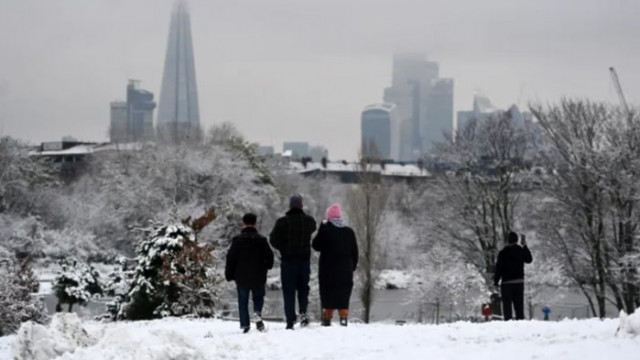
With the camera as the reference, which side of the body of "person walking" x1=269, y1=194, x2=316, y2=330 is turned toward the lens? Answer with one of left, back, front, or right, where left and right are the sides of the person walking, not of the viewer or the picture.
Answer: back

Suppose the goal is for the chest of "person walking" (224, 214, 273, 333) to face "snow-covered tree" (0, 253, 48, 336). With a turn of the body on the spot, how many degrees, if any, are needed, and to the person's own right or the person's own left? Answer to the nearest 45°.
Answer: approximately 45° to the person's own left

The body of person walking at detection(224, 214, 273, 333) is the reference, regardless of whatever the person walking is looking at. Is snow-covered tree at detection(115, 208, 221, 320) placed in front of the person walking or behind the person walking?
in front

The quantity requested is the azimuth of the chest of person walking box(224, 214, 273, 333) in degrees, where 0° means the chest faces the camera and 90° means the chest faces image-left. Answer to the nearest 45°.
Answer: approximately 180°

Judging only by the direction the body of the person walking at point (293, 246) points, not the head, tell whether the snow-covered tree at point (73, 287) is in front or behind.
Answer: in front

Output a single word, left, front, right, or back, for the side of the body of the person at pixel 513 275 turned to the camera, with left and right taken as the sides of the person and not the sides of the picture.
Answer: back

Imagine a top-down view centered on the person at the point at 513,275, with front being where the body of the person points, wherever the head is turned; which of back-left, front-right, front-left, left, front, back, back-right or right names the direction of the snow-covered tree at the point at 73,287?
front-left

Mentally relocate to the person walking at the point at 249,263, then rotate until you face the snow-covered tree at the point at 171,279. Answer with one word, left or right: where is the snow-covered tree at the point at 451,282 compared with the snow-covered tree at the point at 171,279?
right

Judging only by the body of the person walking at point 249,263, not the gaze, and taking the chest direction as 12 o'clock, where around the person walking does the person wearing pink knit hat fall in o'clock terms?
The person wearing pink knit hat is roughly at 3 o'clock from the person walking.

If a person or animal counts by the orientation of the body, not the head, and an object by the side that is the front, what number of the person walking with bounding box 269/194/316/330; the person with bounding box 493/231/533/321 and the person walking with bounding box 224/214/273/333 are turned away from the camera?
3

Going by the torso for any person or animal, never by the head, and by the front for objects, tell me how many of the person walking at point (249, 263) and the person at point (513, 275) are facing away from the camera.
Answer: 2
